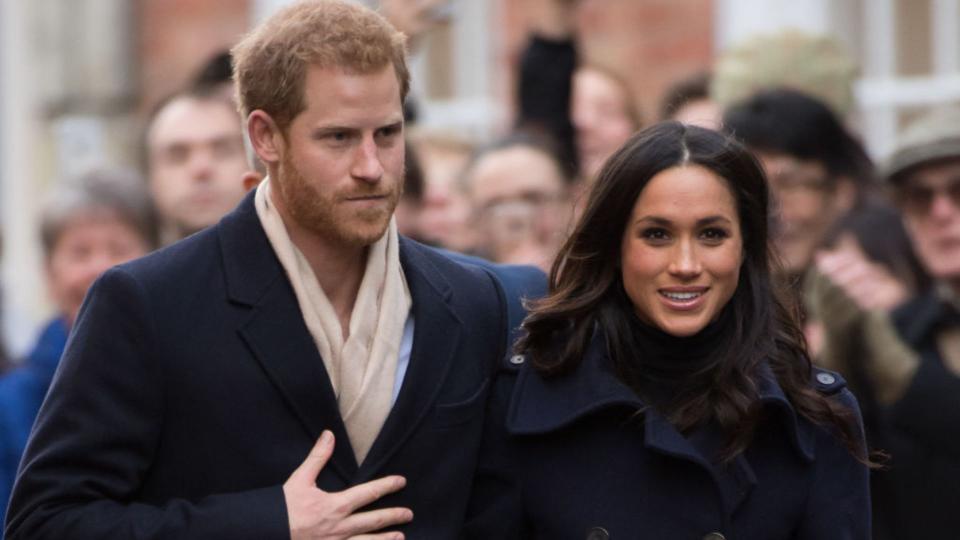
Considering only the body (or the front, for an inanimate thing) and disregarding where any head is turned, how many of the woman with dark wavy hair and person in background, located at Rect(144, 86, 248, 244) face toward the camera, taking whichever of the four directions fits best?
2

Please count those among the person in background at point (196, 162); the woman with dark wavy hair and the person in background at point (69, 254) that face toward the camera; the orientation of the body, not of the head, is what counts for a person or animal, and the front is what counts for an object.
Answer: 3

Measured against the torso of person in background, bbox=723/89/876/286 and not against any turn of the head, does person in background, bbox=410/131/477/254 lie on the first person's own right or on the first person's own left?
on the first person's own right

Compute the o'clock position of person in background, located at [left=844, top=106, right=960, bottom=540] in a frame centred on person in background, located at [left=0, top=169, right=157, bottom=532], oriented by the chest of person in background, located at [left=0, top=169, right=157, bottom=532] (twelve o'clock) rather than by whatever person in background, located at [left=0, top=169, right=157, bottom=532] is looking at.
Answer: person in background, located at [left=844, top=106, right=960, bottom=540] is roughly at 10 o'clock from person in background, located at [left=0, top=169, right=157, bottom=532].

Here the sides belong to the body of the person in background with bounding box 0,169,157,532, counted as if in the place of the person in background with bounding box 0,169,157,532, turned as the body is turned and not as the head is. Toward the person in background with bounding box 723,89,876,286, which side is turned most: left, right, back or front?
left

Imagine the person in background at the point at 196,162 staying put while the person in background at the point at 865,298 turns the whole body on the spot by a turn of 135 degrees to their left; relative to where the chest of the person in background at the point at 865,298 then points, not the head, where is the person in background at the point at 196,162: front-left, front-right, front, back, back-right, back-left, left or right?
back

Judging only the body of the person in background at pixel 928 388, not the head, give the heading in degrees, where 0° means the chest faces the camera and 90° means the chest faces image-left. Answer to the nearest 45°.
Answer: approximately 45°

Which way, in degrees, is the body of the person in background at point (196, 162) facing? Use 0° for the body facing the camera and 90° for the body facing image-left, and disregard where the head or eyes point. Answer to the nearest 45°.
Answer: approximately 0°
